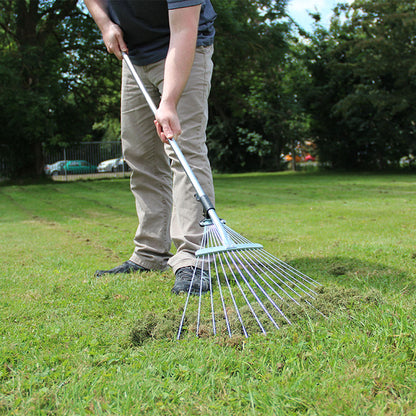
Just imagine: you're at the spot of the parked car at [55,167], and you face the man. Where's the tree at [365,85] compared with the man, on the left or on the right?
left

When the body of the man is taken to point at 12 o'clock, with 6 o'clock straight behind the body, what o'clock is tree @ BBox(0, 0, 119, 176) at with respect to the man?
The tree is roughly at 4 o'clock from the man.

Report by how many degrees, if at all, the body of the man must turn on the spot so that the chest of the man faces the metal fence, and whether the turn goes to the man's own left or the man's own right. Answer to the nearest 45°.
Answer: approximately 135° to the man's own right

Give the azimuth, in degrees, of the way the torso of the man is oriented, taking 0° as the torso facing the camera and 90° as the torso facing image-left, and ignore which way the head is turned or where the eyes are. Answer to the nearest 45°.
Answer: approximately 45°

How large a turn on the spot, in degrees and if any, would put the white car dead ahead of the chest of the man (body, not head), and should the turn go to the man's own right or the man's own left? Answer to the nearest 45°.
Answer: approximately 135° to the man's own right

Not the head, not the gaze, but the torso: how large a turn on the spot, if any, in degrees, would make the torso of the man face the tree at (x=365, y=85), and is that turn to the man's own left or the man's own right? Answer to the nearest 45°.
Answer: approximately 180°

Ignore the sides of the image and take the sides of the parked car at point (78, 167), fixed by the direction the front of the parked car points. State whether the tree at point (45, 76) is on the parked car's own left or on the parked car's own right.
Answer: on the parked car's own right
